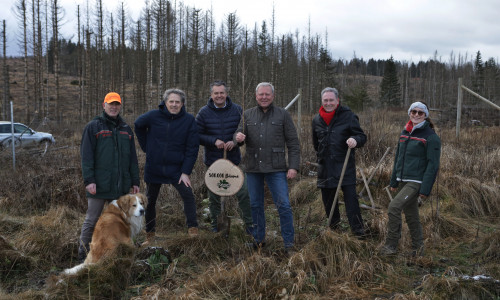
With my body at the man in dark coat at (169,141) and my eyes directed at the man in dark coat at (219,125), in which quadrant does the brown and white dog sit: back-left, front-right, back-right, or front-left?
back-right

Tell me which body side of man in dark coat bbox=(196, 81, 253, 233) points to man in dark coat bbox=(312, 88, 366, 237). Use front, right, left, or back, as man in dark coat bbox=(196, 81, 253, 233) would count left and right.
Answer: left

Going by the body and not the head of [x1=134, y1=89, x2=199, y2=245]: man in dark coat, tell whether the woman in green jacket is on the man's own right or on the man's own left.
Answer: on the man's own left

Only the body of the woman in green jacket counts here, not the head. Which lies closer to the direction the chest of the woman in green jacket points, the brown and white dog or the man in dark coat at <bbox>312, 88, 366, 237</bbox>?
the brown and white dog

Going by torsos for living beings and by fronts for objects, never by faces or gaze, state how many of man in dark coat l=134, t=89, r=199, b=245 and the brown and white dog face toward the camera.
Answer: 1

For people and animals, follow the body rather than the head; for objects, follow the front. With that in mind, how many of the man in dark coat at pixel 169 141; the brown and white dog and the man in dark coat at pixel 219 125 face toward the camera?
2

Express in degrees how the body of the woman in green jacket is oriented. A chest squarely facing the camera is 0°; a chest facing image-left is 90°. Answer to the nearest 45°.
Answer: approximately 45°
